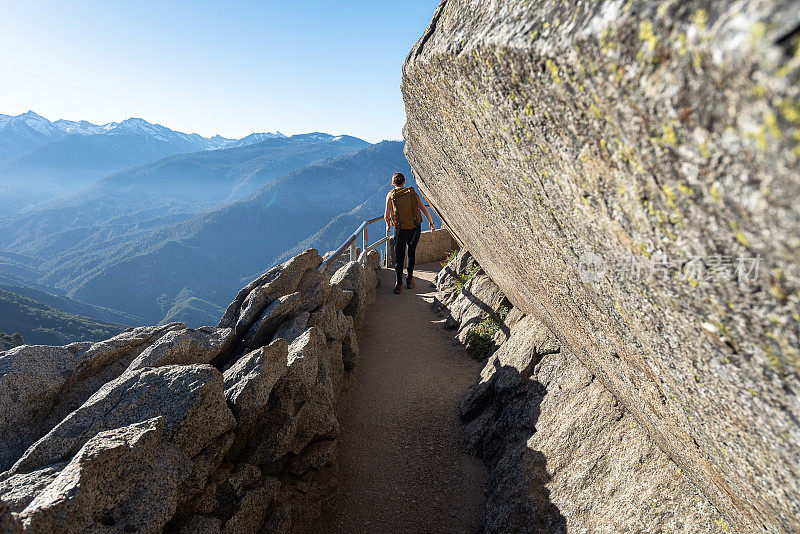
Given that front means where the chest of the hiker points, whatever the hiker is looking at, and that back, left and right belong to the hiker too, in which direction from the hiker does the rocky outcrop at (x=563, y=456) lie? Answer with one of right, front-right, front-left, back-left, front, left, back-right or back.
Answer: back

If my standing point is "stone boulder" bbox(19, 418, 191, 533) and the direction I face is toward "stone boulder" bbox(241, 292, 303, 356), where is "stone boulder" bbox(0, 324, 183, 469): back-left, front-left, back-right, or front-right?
front-left

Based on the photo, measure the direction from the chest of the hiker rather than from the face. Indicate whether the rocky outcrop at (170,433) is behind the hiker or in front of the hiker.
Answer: behind

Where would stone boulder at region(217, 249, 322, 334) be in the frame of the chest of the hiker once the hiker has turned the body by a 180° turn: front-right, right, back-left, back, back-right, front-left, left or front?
front-right

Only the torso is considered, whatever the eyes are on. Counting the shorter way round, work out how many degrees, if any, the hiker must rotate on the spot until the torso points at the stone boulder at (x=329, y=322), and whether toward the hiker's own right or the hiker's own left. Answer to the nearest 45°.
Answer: approximately 135° to the hiker's own left

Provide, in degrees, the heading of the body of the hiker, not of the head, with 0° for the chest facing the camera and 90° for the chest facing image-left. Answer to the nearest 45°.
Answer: approximately 180°

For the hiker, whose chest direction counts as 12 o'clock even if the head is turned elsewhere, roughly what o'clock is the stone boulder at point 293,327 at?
The stone boulder is roughly at 7 o'clock from the hiker.

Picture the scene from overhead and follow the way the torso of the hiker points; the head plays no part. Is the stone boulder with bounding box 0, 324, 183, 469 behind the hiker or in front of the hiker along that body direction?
behind

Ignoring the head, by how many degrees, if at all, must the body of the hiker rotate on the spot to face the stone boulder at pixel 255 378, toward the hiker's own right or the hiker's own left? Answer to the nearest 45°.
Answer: approximately 180°

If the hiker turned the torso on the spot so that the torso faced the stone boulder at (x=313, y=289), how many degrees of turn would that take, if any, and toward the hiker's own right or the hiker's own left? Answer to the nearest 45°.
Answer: approximately 135° to the hiker's own left
